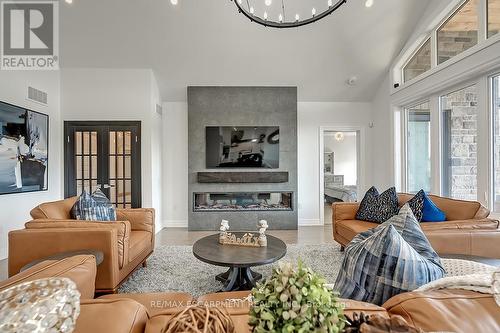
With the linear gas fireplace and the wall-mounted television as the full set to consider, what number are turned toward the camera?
2

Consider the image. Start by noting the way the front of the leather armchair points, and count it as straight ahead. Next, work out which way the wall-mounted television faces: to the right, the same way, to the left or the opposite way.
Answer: to the right

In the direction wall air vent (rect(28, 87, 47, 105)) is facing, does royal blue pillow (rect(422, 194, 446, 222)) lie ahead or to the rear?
ahead

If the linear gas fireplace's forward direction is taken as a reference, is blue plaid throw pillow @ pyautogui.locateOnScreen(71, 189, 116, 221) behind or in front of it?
in front

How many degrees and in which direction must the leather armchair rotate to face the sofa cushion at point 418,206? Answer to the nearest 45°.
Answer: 0° — it already faces it

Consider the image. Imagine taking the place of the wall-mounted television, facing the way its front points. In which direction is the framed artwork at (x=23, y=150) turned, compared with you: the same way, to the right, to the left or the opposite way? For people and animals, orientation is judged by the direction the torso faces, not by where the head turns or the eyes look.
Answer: to the left

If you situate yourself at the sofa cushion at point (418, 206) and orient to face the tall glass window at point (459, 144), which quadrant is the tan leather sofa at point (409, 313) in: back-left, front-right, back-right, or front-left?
back-right

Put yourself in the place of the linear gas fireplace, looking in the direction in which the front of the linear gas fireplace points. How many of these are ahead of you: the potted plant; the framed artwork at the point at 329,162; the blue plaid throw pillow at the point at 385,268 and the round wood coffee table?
3

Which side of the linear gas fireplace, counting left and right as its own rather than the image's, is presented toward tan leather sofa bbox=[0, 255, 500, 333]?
front

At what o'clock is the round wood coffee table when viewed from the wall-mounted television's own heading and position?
The round wood coffee table is roughly at 12 o'clock from the wall-mounted television.

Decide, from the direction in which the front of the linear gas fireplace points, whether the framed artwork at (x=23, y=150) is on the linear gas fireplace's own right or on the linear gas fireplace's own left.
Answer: on the linear gas fireplace's own right

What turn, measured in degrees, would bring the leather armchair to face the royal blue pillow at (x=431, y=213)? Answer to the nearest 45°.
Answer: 0° — it already faces it

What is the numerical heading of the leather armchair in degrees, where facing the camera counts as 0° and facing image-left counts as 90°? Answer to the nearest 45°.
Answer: approximately 315°

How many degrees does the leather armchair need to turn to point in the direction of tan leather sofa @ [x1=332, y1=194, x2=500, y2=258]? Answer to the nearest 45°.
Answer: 0° — it already faces it

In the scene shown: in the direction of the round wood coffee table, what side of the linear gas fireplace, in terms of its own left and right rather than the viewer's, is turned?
front

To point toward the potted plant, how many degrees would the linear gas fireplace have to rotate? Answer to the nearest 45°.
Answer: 0° — it already faces it

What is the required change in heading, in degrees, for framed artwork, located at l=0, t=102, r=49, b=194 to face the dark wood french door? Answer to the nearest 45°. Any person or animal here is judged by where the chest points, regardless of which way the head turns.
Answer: approximately 45° to its left
